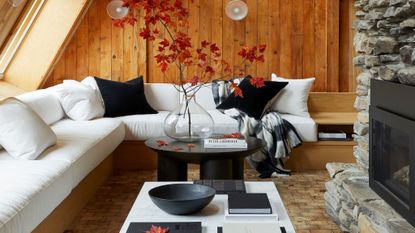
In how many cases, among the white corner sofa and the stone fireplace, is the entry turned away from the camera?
0

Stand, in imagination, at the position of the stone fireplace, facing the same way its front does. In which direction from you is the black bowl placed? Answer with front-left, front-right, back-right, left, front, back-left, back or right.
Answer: front

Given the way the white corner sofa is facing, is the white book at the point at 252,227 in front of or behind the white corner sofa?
in front

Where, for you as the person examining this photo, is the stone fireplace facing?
facing the viewer and to the left of the viewer

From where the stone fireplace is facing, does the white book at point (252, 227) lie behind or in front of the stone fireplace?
in front

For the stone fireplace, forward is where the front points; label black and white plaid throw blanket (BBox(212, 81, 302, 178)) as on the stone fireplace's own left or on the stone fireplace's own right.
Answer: on the stone fireplace's own right

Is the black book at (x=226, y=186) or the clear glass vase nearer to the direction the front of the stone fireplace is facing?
the black book

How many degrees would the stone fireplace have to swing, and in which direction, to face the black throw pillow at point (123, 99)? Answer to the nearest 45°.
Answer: approximately 90° to its right
